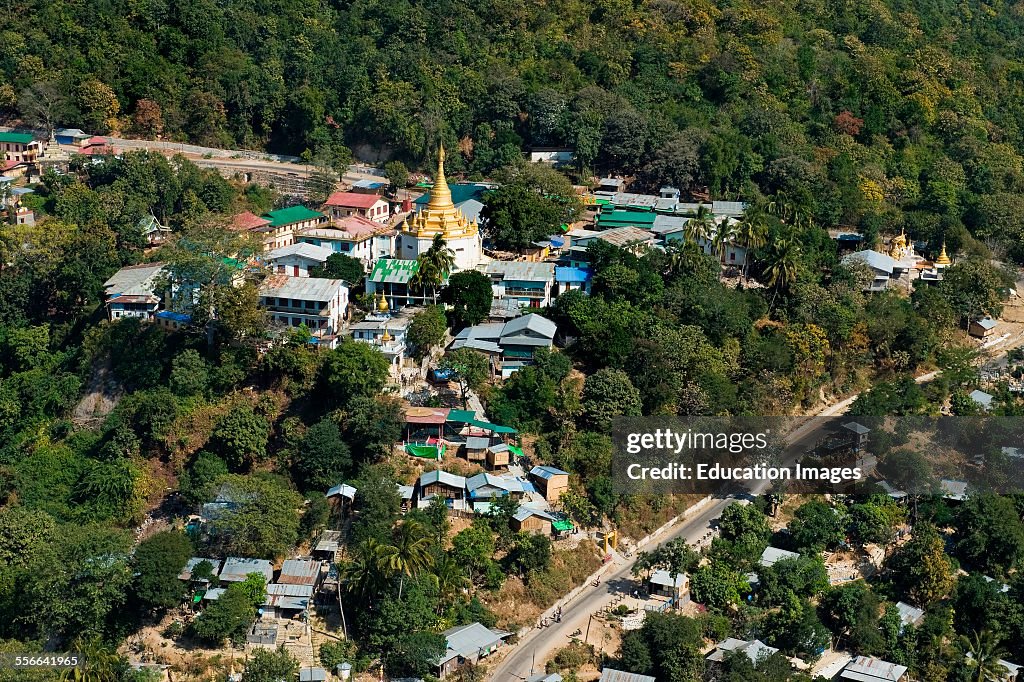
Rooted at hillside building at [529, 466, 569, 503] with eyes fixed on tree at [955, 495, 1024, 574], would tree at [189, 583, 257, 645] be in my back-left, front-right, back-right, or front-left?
back-right

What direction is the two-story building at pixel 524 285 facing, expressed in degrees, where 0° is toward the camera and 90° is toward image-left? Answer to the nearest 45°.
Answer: approximately 0°

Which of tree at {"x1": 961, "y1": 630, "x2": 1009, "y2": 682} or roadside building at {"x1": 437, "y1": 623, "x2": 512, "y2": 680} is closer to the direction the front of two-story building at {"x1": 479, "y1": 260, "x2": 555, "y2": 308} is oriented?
the roadside building

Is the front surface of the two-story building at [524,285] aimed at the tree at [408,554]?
yes

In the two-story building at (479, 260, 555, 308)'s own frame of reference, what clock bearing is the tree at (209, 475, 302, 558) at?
The tree is roughly at 1 o'clock from the two-story building.

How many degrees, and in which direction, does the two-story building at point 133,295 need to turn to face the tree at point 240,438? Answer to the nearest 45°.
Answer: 0° — it already faces it

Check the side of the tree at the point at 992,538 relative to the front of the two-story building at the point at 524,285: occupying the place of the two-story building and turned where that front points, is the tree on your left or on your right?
on your left

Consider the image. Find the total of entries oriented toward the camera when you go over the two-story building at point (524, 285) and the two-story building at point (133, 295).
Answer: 2

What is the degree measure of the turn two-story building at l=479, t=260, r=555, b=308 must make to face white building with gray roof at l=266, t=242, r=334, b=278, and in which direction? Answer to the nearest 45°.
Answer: approximately 90° to its right

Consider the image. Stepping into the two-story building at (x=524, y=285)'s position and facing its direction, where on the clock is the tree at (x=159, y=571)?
The tree is roughly at 1 o'clock from the two-story building.

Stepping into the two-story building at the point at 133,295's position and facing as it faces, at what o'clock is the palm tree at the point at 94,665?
The palm tree is roughly at 12 o'clock from the two-story building.

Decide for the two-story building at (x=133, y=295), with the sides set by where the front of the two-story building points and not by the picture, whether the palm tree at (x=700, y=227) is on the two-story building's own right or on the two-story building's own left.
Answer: on the two-story building's own left

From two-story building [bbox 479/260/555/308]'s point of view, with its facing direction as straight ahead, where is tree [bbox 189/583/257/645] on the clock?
The tree is roughly at 1 o'clock from the two-story building.
